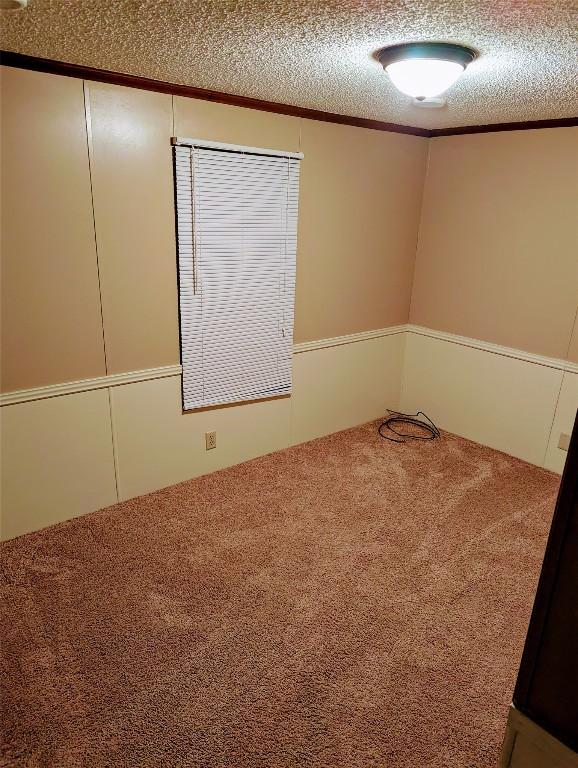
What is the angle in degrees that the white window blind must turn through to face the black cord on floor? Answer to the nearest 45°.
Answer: approximately 90° to its left

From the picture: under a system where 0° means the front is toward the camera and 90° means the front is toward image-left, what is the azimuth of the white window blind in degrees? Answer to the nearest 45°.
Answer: approximately 315°

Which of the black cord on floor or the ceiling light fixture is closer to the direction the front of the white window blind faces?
the ceiling light fixture
